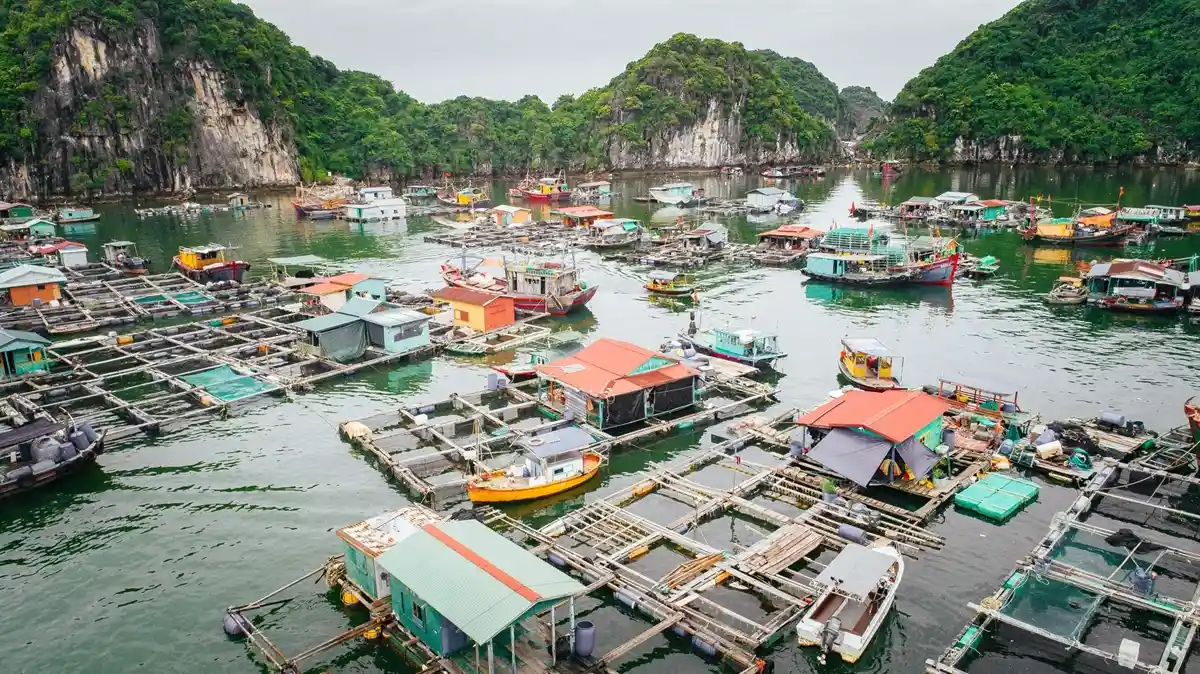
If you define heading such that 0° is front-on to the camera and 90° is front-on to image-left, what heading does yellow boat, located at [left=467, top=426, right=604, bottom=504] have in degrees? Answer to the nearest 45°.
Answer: approximately 45°

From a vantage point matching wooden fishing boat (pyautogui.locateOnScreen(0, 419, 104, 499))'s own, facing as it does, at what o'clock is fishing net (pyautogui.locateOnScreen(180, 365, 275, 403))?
The fishing net is roughly at 12 o'clock from the wooden fishing boat.

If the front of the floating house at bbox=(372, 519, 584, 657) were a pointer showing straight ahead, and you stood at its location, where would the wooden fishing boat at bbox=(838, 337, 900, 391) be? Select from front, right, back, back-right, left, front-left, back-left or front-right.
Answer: left

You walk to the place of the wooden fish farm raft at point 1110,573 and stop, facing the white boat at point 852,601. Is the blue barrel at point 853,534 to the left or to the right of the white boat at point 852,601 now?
right

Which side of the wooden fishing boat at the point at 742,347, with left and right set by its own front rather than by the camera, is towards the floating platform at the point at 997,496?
back

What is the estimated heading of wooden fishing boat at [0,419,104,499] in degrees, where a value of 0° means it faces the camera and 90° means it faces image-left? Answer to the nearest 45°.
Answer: approximately 225°

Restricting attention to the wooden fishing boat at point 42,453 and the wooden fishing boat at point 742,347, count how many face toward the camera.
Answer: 0

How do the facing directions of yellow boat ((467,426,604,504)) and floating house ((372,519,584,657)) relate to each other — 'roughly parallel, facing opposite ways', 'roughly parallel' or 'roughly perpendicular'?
roughly perpendicular

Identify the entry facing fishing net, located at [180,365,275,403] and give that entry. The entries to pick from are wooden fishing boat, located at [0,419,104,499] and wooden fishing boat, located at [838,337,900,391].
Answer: wooden fishing boat, located at [0,419,104,499]

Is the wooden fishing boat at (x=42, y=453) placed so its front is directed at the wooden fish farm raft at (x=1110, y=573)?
no

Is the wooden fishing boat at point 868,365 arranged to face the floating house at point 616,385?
no

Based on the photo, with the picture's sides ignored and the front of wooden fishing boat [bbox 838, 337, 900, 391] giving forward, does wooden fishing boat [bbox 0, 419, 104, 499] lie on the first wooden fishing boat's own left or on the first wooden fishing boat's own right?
on the first wooden fishing boat's own right
